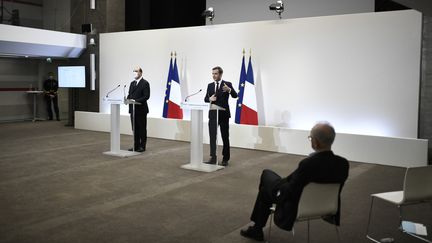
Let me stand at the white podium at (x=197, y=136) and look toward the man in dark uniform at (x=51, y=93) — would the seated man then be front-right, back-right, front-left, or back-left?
back-left

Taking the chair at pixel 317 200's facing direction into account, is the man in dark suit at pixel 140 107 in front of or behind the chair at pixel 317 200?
in front

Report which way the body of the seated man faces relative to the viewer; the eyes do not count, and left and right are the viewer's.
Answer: facing away from the viewer and to the left of the viewer

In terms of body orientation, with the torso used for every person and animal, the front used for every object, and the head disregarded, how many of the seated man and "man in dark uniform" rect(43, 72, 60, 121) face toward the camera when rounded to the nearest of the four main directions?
1

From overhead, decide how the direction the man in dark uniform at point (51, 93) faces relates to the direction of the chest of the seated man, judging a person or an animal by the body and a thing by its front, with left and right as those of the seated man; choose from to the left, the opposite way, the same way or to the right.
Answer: the opposite way

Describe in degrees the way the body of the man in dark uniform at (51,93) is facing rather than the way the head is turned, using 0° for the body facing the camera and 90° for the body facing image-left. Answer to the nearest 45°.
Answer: approximately 0°

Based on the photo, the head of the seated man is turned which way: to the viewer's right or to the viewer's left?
to the viewer's left

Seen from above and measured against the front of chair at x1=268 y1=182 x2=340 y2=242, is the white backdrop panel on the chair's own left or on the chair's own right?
on the chair's own right

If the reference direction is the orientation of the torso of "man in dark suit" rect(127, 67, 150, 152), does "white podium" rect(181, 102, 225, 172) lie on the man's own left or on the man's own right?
on the man's own left

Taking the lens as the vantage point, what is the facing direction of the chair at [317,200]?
facing away from the viewer and to the left of the viewer
